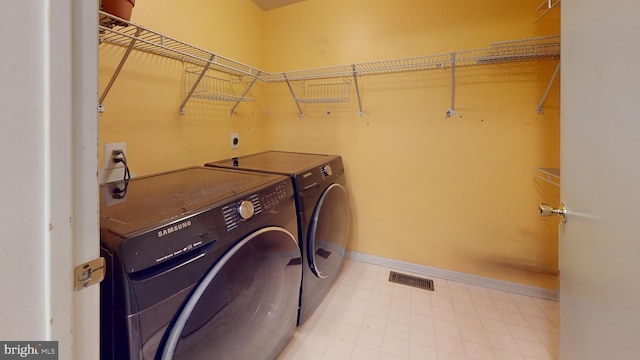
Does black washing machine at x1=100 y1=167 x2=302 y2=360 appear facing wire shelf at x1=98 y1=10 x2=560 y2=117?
no

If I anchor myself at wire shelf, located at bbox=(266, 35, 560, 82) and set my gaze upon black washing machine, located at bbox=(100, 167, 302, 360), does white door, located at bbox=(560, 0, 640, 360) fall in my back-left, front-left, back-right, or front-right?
front-left

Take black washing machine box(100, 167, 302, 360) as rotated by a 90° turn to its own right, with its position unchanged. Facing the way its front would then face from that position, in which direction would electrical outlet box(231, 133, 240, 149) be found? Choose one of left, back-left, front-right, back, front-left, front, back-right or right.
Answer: back-right

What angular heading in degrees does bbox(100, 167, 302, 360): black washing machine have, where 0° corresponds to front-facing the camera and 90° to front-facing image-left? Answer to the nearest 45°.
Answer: approximately 315°

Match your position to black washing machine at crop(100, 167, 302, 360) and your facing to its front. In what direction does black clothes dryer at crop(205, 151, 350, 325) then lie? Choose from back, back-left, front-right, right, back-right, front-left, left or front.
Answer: left

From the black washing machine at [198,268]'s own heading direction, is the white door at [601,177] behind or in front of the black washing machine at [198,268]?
in front

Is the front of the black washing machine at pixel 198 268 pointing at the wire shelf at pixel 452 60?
no
